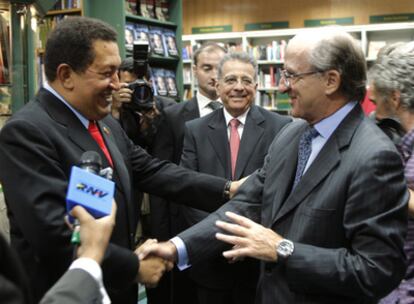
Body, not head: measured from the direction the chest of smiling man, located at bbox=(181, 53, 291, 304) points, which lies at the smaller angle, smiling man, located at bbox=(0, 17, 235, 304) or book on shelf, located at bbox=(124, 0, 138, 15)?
the smiling man

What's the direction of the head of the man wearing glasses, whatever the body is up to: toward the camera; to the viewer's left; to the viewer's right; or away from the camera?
to the viewer's left

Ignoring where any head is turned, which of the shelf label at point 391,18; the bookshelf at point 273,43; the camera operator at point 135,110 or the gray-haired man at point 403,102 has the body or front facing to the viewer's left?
the gray-haired man

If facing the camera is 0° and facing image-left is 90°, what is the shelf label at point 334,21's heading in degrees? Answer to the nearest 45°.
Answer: approximately 0°

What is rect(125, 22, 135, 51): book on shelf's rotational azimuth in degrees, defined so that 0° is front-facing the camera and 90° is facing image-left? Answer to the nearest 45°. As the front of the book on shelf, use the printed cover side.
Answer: approximately 0°

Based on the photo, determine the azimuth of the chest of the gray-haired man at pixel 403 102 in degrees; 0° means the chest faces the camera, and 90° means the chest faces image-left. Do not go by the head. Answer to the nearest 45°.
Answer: approximately 90°

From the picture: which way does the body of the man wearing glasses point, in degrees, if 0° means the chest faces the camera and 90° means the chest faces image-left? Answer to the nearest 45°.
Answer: approximately 45°
